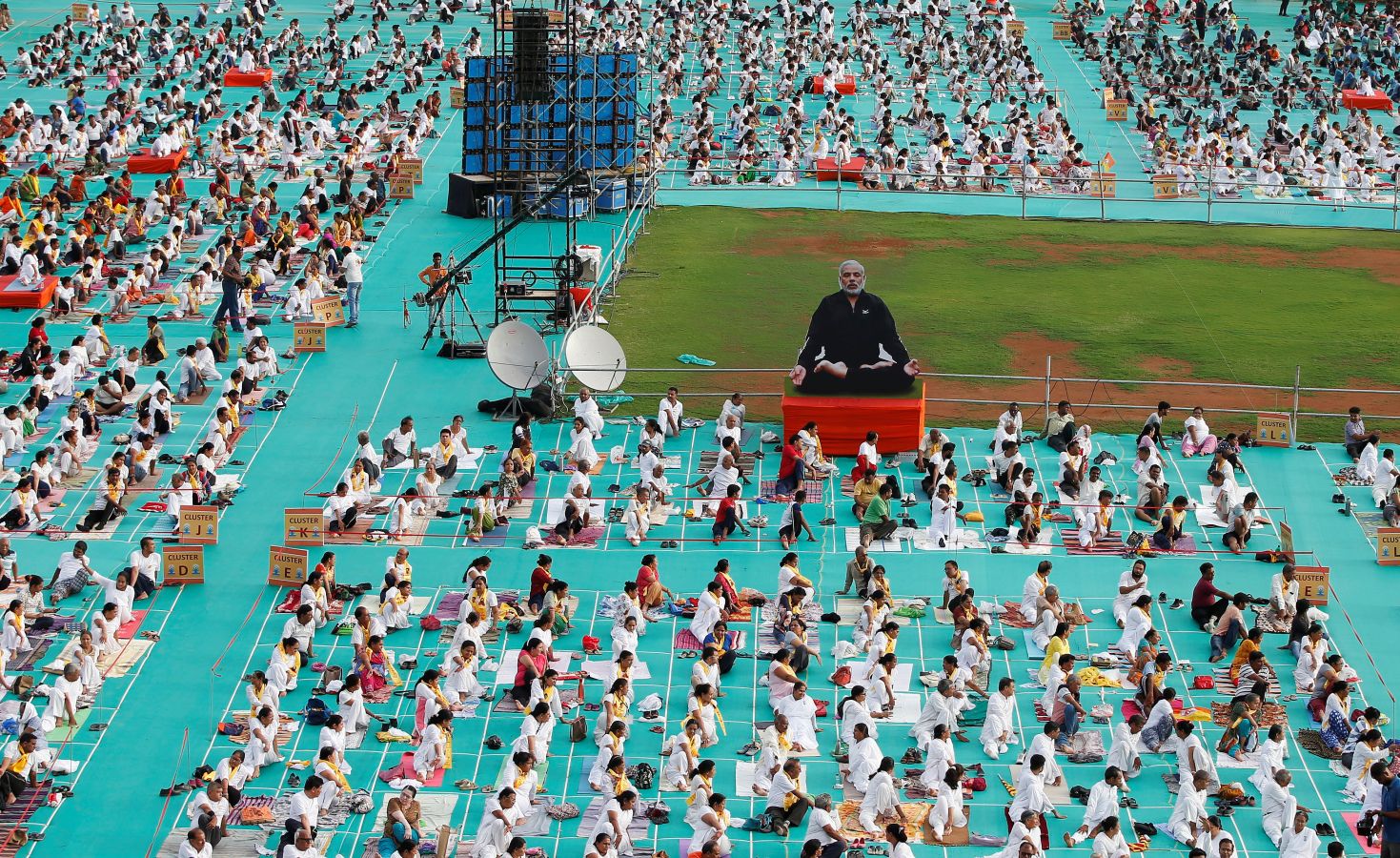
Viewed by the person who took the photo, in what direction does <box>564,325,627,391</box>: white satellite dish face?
facing the viewer and to the right of the viewer

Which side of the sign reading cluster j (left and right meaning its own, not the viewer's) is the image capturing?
front

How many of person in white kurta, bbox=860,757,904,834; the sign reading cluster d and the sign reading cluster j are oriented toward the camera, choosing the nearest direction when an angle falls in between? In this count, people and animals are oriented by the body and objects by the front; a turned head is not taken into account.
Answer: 2

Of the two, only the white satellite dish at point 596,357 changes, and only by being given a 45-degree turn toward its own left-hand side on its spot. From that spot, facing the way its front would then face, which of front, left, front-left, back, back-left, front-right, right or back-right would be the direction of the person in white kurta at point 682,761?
right

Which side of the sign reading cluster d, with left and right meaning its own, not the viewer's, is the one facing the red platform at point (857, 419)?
left

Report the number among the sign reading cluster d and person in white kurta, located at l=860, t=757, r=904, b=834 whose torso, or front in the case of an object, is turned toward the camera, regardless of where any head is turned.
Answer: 1

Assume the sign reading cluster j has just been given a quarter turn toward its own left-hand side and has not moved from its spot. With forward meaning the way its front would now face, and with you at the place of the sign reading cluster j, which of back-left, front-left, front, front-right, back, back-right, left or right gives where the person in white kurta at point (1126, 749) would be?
front-right

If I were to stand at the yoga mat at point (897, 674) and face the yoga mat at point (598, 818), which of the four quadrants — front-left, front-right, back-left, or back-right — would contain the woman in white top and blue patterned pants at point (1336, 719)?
back-left

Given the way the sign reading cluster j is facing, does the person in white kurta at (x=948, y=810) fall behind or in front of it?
in front

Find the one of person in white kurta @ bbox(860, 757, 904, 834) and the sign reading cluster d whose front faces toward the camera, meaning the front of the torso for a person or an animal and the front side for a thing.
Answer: the sign reading cluster d

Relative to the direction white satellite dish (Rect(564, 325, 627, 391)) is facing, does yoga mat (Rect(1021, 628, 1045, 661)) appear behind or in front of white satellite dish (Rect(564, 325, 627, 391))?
in front

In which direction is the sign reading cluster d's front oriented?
toward the camera

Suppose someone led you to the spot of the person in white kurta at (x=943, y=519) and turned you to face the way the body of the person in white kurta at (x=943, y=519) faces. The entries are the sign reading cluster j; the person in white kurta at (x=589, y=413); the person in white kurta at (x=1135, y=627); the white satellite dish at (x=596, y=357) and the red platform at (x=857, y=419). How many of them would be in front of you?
1

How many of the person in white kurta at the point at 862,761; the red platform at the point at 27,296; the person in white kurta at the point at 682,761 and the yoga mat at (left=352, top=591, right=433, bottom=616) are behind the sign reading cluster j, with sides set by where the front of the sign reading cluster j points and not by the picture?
1

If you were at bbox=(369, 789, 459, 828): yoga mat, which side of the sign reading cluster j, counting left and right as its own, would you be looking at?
front

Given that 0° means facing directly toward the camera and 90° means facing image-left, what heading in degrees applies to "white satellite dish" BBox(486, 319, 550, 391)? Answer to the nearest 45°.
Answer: approximately 315°
